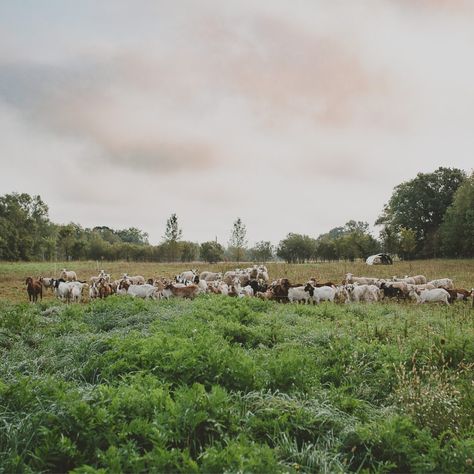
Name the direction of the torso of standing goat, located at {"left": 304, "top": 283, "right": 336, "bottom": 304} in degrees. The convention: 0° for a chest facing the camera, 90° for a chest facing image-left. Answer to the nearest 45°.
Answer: approximately 90°

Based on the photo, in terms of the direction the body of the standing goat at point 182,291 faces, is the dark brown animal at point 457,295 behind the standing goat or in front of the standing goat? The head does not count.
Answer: behind

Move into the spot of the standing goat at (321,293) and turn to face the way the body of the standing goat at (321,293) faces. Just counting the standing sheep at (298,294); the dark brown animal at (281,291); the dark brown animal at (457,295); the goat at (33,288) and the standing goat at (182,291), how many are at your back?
1

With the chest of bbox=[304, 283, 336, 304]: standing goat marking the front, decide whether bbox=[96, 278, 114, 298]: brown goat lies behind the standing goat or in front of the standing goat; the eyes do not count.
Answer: in front

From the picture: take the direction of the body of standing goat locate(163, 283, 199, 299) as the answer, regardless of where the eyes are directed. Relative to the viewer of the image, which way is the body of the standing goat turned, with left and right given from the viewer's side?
facing to the left of the viewer

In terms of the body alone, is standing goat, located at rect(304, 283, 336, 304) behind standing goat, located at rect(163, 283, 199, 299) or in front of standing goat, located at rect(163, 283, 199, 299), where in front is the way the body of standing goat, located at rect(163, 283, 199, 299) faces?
behind

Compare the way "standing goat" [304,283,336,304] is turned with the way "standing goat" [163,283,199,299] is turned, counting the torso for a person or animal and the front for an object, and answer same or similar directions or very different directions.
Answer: same or similar directions

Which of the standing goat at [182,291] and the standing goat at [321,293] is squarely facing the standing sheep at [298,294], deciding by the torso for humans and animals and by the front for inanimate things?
the standing goat at [321,293]

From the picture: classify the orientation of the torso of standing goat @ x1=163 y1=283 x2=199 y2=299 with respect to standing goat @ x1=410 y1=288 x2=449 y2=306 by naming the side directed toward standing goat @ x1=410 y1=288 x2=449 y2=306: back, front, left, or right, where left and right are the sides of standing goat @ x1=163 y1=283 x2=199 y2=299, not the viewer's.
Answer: back
